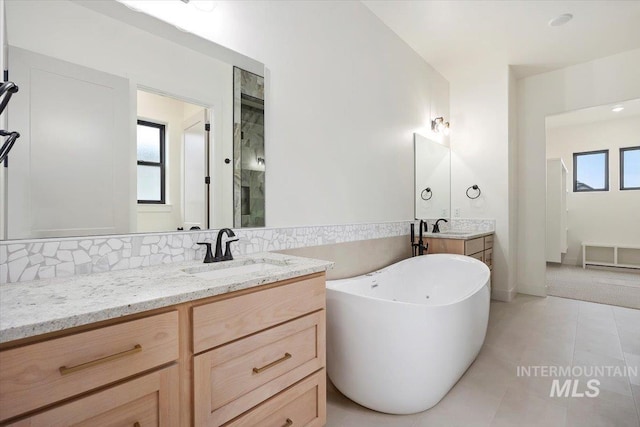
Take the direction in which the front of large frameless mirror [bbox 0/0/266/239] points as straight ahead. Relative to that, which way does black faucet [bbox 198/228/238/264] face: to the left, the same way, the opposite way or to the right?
the same way

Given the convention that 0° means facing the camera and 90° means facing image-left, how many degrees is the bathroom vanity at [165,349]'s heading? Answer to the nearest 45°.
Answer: approximately 315°

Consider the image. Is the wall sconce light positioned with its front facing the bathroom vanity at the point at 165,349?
no

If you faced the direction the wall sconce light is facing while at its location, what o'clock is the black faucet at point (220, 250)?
The black faucet is roughly at 2 o'clock from the wall sconce light.

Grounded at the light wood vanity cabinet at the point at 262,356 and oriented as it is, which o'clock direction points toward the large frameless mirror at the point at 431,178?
The large frameless mirror is roughly at 9 o'clock from the light wood vanity cabinet.

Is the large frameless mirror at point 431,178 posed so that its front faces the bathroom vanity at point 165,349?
no

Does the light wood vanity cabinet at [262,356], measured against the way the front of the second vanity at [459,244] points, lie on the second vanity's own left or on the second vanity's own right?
on the second vanity's own right

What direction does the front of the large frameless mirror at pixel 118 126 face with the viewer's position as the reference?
facing the viewer and to the right of the viewer

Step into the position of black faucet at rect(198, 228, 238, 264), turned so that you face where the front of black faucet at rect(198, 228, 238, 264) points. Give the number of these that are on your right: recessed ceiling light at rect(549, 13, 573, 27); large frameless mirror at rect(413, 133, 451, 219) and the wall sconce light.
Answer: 0

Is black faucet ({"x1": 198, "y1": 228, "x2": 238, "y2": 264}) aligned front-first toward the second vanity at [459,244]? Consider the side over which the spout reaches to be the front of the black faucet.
no

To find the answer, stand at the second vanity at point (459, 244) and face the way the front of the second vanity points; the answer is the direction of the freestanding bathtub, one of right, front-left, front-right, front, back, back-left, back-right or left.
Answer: front-right

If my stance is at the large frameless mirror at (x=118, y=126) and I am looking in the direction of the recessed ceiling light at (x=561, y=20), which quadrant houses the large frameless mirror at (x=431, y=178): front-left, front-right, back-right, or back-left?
front-left

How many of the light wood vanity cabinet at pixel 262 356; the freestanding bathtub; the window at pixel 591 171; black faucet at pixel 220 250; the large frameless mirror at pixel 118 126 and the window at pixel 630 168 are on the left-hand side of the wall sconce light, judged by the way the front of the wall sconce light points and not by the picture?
2

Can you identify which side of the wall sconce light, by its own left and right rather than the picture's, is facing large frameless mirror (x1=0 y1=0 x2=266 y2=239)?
right

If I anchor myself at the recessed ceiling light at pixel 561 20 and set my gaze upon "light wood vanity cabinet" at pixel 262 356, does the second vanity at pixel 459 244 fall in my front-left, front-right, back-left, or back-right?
front-right

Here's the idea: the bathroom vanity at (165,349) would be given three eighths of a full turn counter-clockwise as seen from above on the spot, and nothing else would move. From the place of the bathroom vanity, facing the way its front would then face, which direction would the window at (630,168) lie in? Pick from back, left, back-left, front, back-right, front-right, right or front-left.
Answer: right

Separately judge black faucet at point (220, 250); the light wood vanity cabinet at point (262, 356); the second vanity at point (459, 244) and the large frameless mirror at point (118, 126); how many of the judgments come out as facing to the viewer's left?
0
